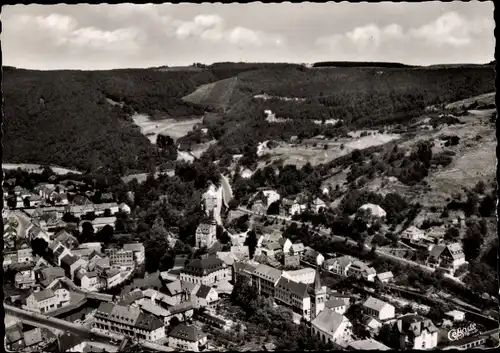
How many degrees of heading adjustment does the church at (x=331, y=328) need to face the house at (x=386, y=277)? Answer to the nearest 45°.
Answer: approximately 90° to its left

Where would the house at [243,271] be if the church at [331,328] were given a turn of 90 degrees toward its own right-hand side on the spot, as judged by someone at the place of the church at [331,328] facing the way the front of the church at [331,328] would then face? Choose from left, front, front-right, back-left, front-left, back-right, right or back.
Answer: right

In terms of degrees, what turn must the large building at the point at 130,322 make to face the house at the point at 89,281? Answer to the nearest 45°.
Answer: approximately 135° to its right

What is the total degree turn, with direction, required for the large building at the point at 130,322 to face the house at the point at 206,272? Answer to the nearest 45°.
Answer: approximately 180°

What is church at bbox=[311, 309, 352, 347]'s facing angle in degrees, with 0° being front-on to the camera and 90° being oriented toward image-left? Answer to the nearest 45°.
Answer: approximately 315°

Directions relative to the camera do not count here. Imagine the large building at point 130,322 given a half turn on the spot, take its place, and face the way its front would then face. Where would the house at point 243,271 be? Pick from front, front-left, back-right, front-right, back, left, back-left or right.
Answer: front

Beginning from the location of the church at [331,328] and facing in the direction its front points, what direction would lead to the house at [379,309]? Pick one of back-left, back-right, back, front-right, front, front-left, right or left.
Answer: left

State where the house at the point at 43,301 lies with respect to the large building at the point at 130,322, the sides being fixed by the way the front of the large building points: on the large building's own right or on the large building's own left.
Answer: on the large building's own right

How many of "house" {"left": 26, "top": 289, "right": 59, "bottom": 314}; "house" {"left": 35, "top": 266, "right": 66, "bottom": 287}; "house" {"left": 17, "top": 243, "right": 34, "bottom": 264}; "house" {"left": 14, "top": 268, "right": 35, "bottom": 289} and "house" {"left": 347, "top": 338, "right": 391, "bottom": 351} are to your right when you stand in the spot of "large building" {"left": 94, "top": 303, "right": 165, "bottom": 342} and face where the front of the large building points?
4

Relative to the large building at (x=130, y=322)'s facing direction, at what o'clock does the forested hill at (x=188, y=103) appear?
The forested hill is roughly at 5 o'clock from the large building.

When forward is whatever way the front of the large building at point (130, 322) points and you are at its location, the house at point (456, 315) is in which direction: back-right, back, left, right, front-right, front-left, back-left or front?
back-left
